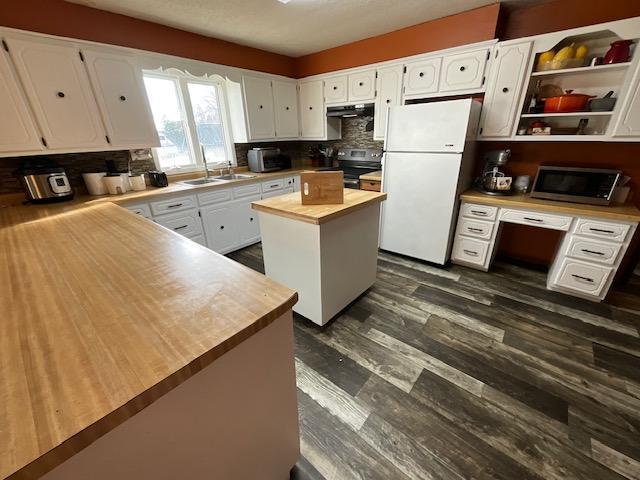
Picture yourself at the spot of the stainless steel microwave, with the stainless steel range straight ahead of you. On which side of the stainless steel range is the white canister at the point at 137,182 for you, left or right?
left

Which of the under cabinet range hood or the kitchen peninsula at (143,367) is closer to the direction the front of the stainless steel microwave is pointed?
the kitchen peninsula

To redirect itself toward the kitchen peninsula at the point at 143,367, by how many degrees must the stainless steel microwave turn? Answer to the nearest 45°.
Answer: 0° — it already faces it

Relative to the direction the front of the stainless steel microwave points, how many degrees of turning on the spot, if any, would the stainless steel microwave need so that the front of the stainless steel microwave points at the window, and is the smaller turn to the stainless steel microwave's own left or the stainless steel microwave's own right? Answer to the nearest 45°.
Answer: approximately 45° to the stainless steel microwave's own right

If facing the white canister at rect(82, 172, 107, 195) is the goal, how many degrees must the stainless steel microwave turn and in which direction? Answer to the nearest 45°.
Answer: approximately 45° to its right

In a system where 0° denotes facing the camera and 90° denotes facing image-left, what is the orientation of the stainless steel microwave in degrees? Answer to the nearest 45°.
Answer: approximately 0°

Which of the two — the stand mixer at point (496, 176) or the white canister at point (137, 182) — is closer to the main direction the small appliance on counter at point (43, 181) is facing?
the stand mixer

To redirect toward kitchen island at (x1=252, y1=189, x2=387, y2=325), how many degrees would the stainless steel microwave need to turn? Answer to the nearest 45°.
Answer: approximately 45° to its right

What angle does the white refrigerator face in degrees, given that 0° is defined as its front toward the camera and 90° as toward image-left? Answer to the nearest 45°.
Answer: approximately 45°

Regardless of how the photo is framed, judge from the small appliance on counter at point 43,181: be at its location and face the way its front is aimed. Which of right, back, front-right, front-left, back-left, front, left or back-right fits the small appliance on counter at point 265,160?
front-left

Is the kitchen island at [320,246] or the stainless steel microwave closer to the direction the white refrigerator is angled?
the kitchen island

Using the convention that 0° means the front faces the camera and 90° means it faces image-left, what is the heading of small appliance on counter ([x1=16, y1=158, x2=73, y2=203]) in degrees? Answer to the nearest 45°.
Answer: approximately 315°
